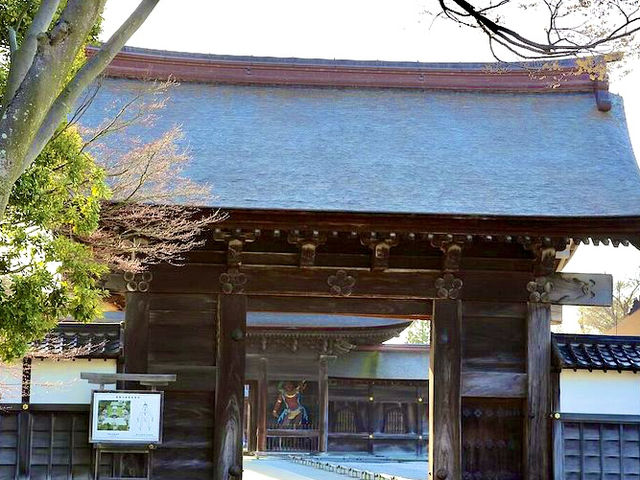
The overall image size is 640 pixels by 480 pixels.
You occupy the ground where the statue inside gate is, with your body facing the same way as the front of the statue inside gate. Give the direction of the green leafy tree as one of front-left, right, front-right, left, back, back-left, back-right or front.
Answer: front

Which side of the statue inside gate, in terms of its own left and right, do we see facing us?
front

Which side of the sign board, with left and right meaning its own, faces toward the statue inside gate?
back

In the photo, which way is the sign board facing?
toward the camera

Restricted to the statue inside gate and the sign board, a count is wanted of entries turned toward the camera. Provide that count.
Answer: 2

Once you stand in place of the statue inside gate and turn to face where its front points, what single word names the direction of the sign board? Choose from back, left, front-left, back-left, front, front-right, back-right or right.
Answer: front

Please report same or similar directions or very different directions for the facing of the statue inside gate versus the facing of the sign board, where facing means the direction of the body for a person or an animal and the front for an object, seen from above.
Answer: same or similar directions

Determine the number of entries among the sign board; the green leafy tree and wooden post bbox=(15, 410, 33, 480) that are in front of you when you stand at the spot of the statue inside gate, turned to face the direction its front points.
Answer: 3

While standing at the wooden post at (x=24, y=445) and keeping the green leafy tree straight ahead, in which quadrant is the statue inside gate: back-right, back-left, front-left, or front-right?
back-left

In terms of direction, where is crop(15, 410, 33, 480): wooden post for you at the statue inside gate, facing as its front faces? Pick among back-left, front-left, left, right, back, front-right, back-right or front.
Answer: front
